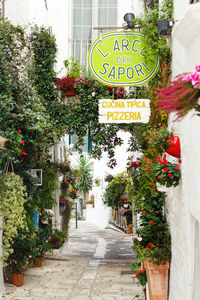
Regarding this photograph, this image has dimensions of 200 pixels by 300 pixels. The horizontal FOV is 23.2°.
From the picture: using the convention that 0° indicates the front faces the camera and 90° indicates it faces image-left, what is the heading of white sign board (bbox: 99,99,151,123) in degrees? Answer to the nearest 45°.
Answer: approximately 0°

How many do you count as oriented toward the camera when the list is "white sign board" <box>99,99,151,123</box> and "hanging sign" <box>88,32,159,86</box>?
2

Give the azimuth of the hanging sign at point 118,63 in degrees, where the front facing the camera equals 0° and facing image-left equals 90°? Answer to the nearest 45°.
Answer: approximately 0°
